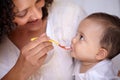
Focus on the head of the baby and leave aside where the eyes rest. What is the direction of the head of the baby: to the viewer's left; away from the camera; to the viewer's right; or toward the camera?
to the viewer's left

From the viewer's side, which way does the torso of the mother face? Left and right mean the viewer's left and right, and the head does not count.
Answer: facing the viewer and to the right of the viewer

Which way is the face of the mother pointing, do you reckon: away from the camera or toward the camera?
toward the camera
